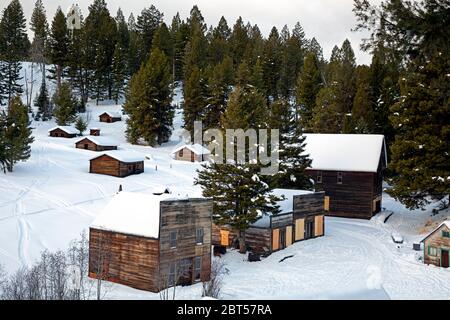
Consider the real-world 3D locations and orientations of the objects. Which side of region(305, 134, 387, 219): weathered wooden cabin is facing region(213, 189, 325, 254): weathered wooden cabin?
right

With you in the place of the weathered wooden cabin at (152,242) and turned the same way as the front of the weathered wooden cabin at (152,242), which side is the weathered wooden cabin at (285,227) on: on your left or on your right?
on your left

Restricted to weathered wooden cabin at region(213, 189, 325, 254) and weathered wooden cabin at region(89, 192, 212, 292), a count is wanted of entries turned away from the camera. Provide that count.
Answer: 0

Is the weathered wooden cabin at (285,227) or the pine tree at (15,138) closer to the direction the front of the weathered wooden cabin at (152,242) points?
the weathered wooden cabin

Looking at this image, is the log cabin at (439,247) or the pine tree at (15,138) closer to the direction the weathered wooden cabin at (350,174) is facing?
the log cabin

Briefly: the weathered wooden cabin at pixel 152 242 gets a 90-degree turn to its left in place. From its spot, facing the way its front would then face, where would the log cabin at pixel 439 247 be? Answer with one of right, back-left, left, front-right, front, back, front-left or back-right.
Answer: front-right

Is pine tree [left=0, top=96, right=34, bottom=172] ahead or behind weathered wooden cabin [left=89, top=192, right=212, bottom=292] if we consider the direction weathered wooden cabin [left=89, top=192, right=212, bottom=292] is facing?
behind

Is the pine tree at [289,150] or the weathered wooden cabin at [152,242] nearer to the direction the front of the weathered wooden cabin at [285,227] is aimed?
the weathered wooden cabin
